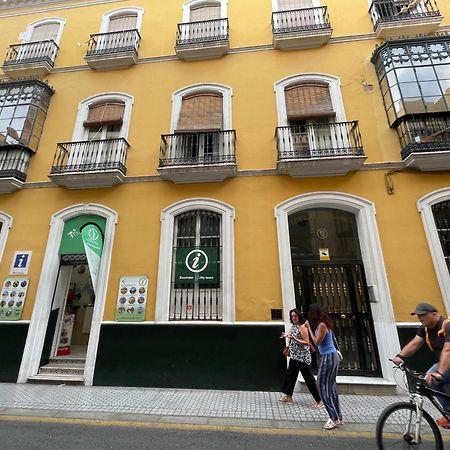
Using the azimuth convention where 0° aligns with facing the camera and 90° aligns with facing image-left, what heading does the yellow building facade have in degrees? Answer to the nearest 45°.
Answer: approximately 0°

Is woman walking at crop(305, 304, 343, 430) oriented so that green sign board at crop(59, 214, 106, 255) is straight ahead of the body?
yes

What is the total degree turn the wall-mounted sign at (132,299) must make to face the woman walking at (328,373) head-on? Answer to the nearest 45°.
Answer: approximately 45° to its left

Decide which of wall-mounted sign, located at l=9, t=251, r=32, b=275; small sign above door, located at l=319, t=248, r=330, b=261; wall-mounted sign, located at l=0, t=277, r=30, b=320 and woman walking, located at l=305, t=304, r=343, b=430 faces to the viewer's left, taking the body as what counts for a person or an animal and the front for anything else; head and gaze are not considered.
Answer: the woman walking

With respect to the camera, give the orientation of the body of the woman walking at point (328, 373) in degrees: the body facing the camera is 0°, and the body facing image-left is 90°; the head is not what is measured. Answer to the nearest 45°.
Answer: approximately 90°

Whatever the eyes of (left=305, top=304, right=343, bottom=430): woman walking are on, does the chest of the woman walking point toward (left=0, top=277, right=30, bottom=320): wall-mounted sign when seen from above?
yes

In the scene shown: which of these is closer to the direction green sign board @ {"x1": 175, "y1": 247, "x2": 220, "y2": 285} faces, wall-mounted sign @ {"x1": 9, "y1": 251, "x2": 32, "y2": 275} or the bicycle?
the bicycle
